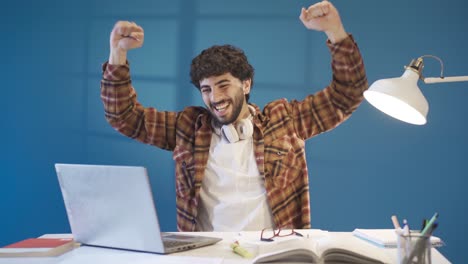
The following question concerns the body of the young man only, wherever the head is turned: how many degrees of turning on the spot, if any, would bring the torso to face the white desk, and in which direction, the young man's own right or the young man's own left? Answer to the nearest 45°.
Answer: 0° — they already face it

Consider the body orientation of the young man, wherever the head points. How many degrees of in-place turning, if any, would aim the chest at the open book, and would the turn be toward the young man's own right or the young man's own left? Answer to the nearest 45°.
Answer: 0° — they already face it

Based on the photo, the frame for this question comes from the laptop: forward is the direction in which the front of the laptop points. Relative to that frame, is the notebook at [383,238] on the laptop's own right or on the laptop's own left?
on the laptop's own right

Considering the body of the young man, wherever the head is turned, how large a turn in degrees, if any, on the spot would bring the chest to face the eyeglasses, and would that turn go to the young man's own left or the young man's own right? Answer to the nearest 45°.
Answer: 0° — they already face it

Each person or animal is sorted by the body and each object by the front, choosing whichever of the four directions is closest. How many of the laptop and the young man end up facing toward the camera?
1

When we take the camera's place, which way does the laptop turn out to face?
facing away from the viewer and to the right of the viewer
